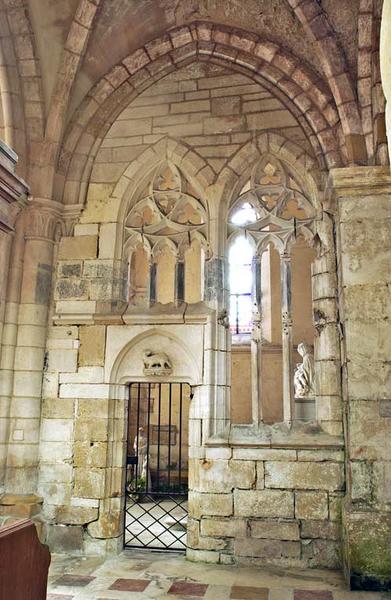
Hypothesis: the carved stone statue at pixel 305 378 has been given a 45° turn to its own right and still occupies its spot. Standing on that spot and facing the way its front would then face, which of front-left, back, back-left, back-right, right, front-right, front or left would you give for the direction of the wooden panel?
left

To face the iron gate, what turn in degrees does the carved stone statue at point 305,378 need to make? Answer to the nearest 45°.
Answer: approximately 45° to its left

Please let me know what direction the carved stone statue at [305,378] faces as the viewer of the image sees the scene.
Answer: facing the viewer and to the left of the viewer
